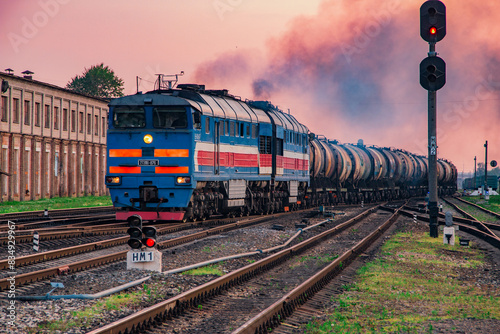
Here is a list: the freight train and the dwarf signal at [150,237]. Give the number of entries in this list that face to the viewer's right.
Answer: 0

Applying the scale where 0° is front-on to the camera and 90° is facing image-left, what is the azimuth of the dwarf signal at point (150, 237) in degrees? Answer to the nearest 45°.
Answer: approximately 0°

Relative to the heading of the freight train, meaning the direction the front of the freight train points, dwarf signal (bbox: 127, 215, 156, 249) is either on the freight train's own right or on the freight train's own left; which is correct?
on the freight train's own left

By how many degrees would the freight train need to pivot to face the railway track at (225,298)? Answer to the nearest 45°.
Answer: approximately 45° to its left

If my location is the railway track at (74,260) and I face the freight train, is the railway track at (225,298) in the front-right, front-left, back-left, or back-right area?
back-right

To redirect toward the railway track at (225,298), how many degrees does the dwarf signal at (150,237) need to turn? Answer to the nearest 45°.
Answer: approximately 45° to its left
